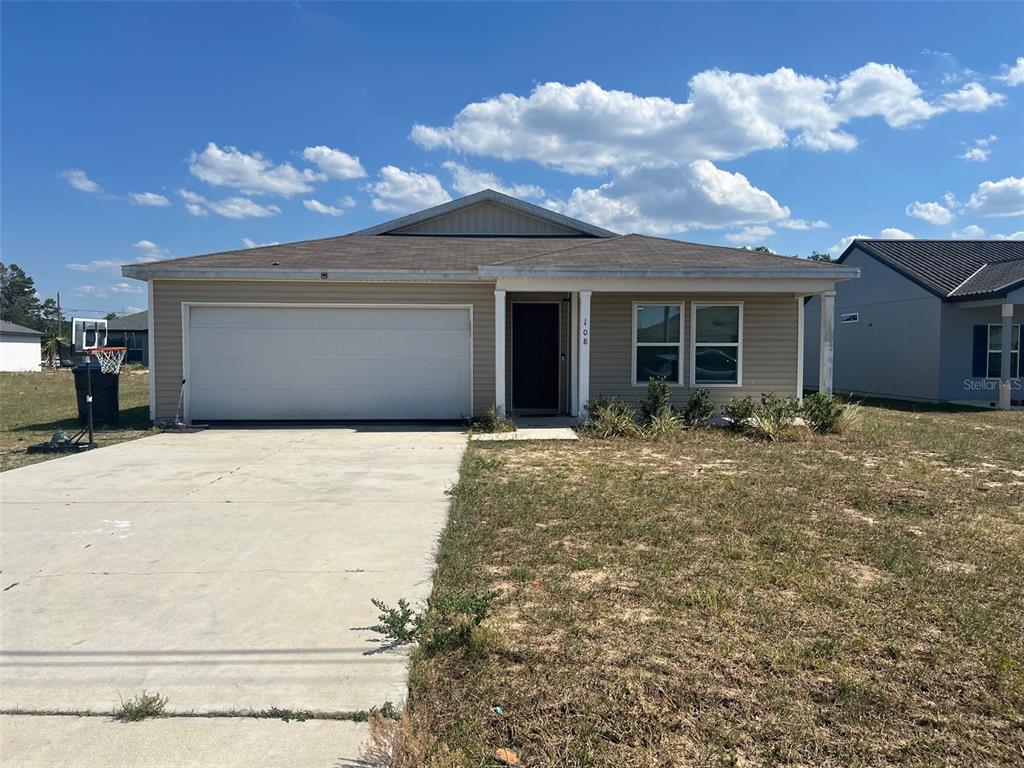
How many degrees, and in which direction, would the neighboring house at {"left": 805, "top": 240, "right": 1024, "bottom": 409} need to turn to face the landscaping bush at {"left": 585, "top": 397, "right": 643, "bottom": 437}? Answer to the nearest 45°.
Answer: approximately 45° to its right

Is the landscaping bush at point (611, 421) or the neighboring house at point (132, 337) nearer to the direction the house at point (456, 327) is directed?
the landscaping bush

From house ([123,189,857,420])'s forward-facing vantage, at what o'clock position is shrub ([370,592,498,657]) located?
The shrub is roughly at 12 o'clock from the house.

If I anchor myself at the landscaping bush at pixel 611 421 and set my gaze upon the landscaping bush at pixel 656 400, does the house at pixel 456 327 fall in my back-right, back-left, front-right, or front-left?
back-left

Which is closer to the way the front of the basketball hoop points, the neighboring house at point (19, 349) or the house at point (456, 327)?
the house

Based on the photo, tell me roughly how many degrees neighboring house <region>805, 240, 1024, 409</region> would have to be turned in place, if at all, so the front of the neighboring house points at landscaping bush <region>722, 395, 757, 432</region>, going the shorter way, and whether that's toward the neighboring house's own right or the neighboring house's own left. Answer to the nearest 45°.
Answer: approximately 45° to the neighboring house's own right

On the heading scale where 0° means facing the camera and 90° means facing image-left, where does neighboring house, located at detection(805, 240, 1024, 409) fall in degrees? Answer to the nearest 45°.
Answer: approximately 315°

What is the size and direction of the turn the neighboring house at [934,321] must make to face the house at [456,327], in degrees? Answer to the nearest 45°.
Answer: approximately 90° to its right
